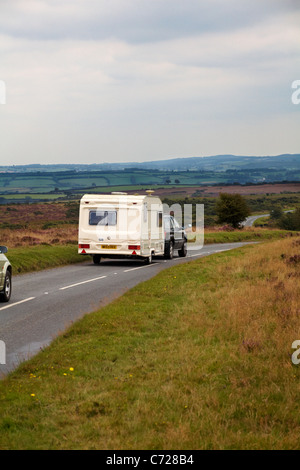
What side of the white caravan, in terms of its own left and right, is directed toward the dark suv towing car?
front

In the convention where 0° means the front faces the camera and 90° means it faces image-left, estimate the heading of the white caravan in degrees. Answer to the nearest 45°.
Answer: approximately 225°
